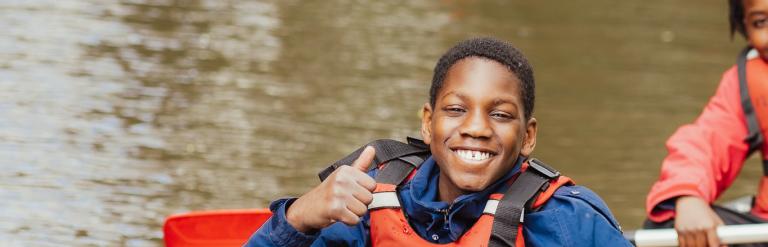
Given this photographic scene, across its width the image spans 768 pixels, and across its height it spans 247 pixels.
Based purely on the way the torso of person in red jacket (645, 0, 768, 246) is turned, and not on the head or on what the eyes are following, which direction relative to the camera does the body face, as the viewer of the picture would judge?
toward the camera

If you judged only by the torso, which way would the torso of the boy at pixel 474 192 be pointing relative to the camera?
toward the camera

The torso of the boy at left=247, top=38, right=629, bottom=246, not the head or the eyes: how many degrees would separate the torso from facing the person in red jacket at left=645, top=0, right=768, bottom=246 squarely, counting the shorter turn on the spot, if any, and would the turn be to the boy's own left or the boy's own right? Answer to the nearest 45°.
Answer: approximately 135° to the boy's own left

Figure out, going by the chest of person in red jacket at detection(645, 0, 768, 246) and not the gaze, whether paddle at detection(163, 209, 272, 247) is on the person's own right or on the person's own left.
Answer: on the person's own right
